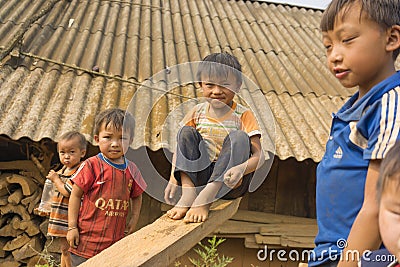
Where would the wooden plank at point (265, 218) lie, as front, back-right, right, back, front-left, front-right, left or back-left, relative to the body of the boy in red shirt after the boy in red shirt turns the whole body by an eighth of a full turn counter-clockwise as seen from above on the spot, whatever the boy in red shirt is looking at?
front-left

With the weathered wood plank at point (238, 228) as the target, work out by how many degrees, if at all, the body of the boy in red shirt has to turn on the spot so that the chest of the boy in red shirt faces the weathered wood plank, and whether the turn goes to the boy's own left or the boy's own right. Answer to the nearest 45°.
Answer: approximately 90° to the boy's own left

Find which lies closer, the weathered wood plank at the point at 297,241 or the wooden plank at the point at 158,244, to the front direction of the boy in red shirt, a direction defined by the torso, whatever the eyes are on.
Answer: the wooden plank

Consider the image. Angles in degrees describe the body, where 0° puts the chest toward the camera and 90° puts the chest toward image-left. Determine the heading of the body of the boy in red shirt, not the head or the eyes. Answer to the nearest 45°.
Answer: approximately 315°

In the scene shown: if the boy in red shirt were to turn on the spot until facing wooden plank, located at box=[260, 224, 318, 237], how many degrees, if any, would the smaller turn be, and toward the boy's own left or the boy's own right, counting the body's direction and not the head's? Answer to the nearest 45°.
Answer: approximately 90° to the boy's own left

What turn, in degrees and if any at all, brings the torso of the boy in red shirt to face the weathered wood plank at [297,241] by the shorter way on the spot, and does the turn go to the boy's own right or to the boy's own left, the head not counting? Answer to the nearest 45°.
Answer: approximately 90° to the boy's own left
